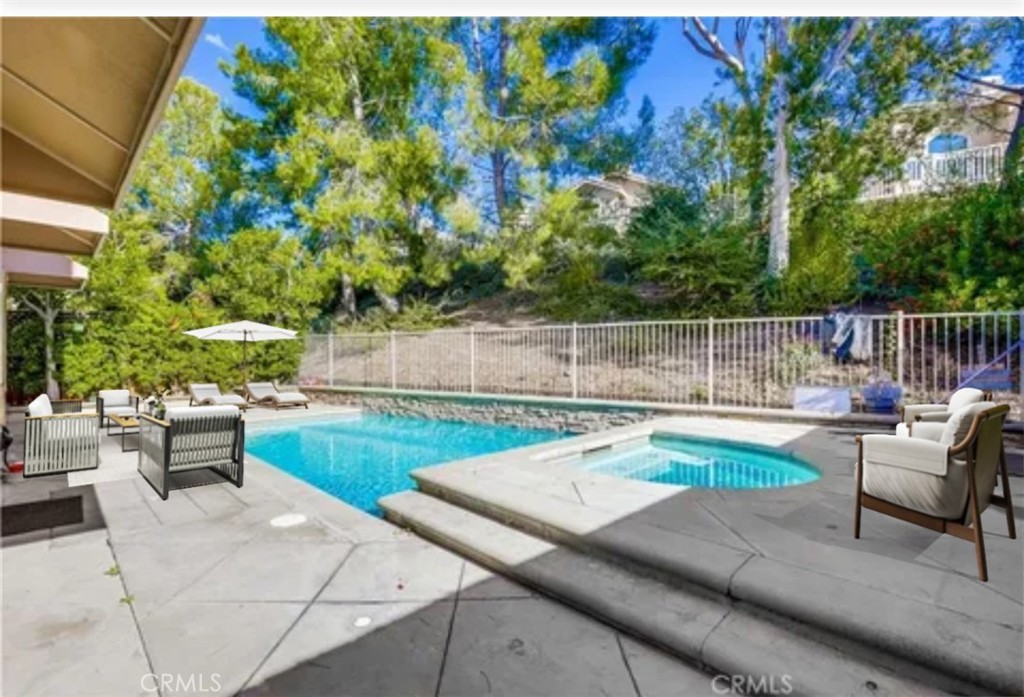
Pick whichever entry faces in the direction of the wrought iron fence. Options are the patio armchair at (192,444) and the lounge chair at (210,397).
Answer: the lounge chair

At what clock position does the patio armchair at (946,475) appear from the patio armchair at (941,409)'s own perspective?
the patio armchair at (946,475) is roughly at 9 o'clock from the patio armchair at (941,409).

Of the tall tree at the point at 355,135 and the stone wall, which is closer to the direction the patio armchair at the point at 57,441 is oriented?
the stone wall

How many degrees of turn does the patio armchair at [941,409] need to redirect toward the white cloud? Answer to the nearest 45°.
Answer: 0° — it already faces it

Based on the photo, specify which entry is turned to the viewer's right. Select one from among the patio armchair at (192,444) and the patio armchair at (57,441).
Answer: the patio armchair at (57,441)

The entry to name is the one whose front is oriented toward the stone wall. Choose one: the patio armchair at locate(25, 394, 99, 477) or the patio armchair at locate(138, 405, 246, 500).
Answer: the patio armchair at locate(25, 394, 99, 477)

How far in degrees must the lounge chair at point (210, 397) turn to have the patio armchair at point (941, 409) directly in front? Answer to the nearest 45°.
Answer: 0° — it already faces it

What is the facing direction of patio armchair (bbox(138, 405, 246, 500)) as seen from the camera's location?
facing away from the viewer and to the left of the viewer

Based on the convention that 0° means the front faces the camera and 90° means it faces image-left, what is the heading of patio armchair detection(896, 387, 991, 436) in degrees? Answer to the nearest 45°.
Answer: approximately 90°

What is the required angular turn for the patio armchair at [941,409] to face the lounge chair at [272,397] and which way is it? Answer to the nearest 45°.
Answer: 0° — it already faces it
